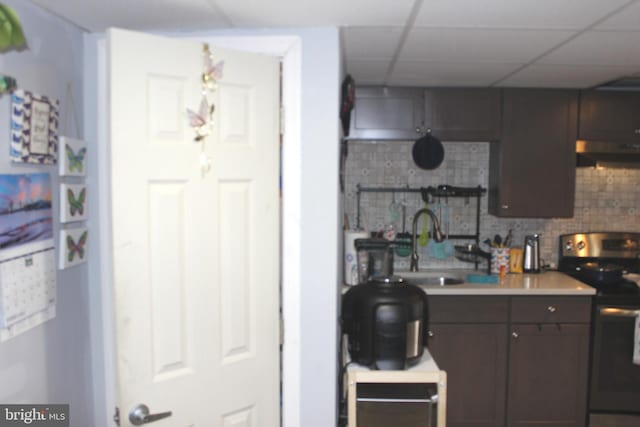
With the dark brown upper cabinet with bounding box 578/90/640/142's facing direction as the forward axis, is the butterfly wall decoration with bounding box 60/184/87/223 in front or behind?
in front

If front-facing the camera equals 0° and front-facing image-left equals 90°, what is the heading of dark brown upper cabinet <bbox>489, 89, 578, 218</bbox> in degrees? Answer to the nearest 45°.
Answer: approximately 0°

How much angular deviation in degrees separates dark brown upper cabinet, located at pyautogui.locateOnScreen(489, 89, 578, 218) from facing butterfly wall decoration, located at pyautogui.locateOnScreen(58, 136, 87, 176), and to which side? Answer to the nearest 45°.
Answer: approximately 45° to its right

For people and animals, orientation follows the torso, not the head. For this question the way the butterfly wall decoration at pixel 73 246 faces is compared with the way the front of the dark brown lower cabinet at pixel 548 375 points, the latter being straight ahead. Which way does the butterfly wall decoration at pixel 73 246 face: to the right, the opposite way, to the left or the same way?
to the left

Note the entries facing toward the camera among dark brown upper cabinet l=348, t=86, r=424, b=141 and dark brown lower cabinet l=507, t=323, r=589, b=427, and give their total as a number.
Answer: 2

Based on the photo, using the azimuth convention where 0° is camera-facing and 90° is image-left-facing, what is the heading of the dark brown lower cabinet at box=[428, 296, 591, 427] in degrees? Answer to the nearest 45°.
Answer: approximately 0°

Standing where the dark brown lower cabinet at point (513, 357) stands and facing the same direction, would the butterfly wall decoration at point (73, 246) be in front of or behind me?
in front

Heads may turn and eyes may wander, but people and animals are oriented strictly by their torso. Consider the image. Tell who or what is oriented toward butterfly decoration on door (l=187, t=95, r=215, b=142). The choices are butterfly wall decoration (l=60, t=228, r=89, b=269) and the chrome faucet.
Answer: the butterfly wall decoration
